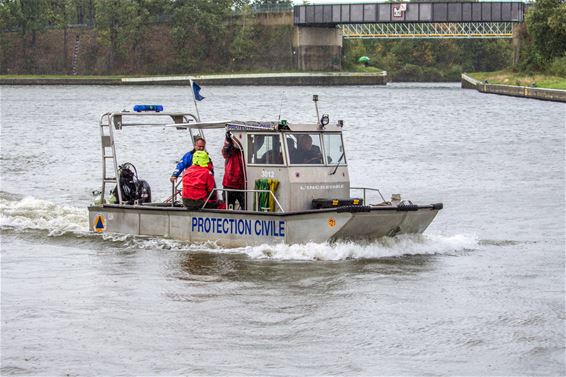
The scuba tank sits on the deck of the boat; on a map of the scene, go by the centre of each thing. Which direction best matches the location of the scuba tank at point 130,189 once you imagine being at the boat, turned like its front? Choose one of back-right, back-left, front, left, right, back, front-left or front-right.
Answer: back

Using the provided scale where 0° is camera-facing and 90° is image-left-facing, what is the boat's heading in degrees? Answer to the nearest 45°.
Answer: approximately 315°
